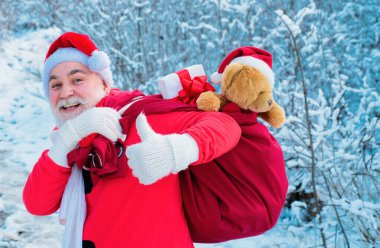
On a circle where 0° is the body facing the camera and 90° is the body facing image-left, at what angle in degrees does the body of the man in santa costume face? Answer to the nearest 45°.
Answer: approximately 45°

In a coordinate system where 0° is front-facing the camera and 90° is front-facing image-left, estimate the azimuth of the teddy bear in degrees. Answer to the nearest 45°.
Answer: approximately 315°
